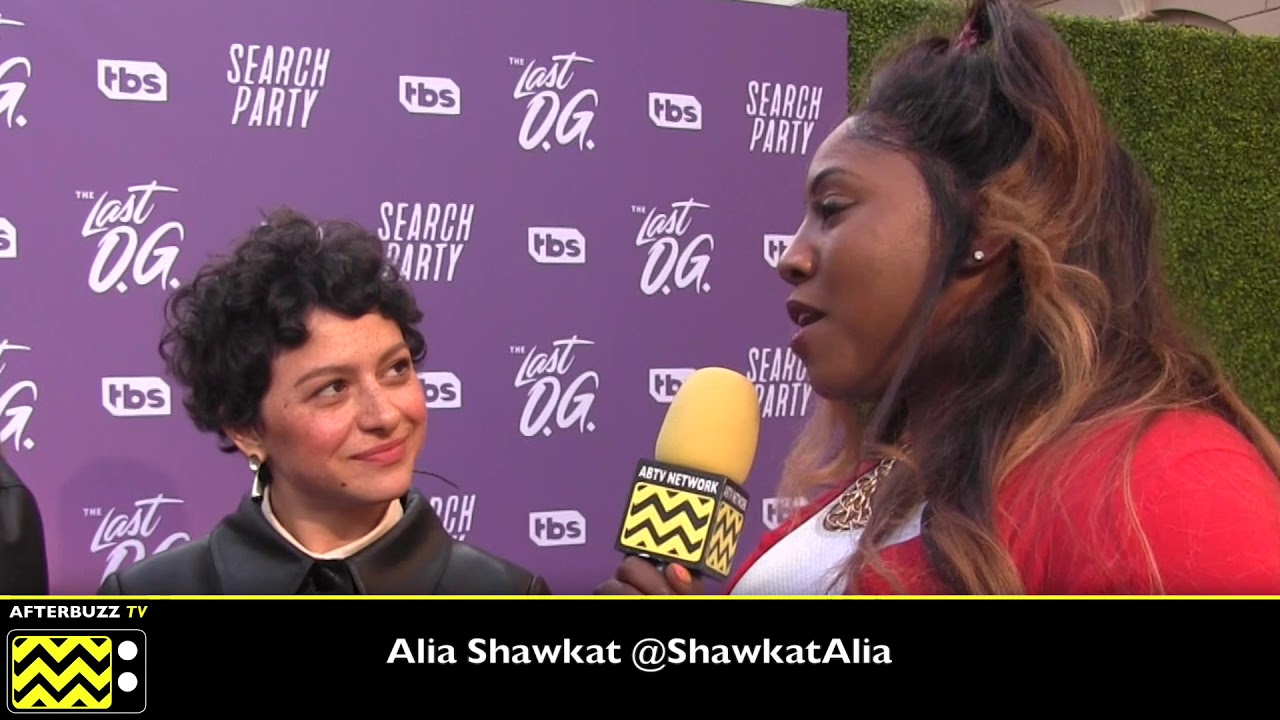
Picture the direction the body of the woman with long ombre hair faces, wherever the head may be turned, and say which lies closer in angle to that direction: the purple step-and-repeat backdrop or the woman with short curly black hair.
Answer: the woman with short curly black hair

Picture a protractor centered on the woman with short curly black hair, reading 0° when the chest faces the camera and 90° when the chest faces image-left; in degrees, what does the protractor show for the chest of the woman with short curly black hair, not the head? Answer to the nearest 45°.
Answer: approximately 0°

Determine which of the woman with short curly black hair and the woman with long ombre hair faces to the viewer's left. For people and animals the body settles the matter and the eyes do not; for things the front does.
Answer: the woman with long ombre hair

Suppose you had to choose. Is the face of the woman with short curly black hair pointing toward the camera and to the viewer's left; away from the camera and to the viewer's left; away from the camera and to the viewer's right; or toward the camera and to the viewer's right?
toward the camera and to the viewer's right

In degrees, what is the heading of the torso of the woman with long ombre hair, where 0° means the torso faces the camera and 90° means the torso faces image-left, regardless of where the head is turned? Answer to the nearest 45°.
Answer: approximately 90°

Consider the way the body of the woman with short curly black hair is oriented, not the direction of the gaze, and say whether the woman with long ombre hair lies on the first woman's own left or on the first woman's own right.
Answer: on the first woman's own left

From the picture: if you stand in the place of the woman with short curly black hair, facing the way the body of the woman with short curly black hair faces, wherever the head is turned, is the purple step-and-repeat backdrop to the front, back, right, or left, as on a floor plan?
back

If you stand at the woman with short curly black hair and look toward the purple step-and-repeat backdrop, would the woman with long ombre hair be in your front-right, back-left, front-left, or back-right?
back-right

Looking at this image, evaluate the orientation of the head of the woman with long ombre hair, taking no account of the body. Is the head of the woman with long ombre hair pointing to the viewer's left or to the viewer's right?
to the viewer's left

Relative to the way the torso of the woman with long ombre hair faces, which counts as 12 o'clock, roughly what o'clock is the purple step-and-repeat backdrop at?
The purple step-and-repeat backdrop is roughly at 2 o'clock from the woman with long ombre hair.

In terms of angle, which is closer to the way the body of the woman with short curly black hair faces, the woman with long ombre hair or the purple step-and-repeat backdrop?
the woman with long ombre hair
